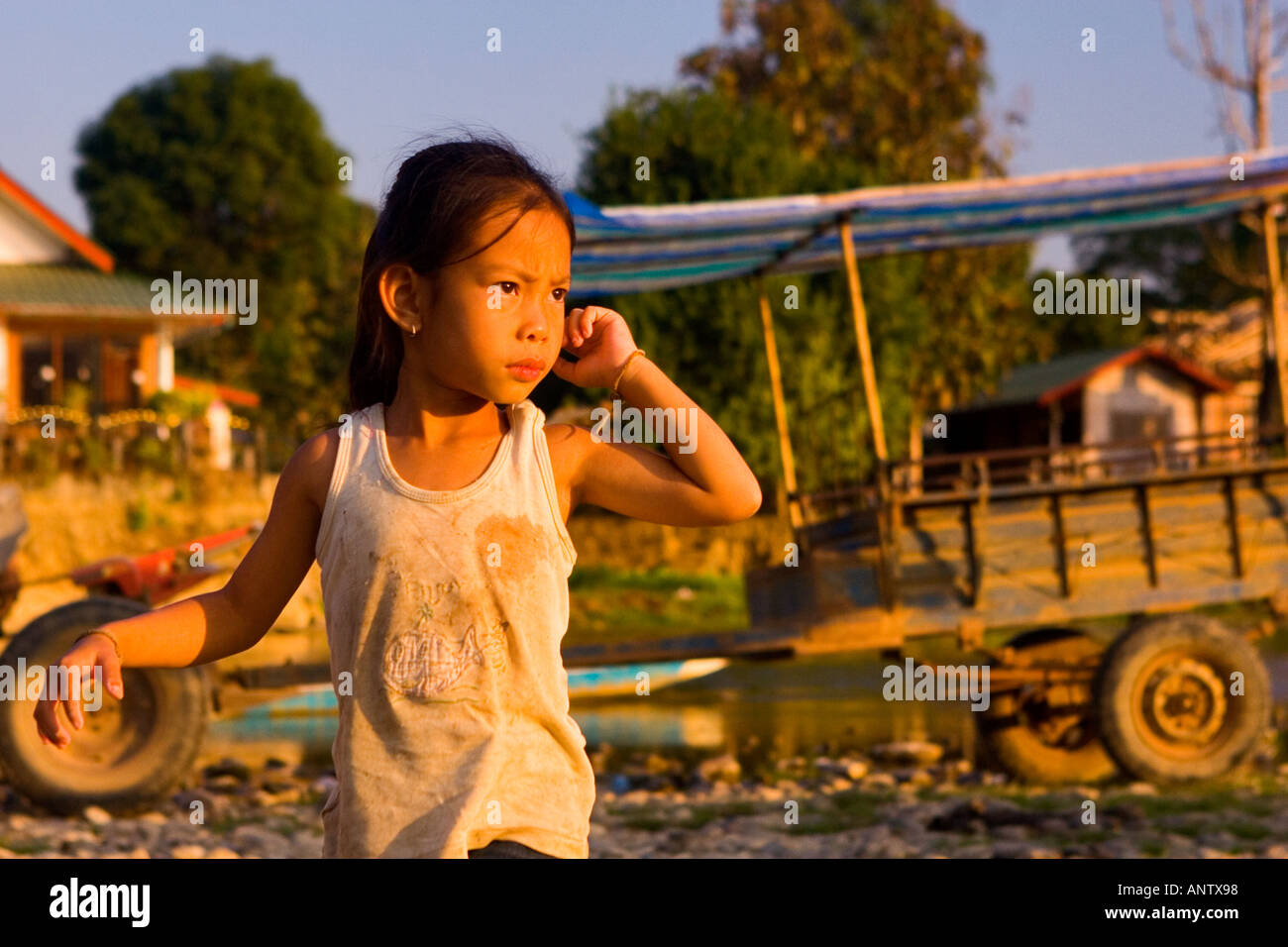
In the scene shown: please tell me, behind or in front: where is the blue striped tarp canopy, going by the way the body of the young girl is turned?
behind

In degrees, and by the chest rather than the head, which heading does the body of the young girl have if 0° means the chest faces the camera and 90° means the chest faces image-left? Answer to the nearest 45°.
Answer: approximately 0°

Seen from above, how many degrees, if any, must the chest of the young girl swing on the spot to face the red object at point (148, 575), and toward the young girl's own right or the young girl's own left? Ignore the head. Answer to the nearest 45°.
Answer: approximately 180°

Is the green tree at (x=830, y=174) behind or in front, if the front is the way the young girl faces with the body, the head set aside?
behind

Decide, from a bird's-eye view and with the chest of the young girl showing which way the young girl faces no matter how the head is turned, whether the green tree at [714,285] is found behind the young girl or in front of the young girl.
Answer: behind
